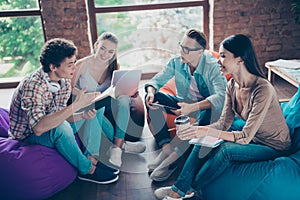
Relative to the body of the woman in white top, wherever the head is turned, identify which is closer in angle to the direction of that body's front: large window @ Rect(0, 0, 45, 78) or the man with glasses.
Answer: the man with glasses

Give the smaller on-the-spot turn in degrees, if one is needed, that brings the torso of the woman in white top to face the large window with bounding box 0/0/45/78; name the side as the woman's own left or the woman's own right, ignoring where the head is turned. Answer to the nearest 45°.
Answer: approximately 180°

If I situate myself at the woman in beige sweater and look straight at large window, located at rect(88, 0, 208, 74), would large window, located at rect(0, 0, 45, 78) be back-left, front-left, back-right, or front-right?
front-left

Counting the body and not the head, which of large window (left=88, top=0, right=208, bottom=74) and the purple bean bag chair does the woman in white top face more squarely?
the purple bean bag chair

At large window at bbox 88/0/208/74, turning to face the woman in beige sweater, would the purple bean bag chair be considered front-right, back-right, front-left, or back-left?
front-right

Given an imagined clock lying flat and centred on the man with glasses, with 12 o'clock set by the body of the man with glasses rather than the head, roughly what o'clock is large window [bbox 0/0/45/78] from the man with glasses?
The large window is roughly at 3 o'clock from the man with glasses.

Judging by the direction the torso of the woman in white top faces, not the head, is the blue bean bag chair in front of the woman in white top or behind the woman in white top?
in front

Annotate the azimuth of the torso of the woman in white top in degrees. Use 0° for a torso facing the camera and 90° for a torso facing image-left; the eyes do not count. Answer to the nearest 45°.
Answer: approximately 315°

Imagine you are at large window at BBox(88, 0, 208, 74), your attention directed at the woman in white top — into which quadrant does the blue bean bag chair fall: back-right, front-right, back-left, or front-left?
front-left

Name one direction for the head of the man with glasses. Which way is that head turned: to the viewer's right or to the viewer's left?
to the viewer's left

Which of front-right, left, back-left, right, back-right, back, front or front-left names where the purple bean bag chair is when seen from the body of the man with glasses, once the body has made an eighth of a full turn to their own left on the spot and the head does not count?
front-right

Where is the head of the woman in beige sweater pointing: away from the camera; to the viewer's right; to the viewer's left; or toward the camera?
to the viewer's left

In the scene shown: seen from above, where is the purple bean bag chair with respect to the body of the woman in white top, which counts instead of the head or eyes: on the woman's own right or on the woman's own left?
on the woman's own right

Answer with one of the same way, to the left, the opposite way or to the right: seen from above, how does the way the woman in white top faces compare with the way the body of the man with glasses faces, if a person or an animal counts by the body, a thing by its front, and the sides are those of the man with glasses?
to the left

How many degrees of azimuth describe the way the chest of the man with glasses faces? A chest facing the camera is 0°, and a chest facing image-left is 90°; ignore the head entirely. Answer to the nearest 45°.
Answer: approximately 45°
